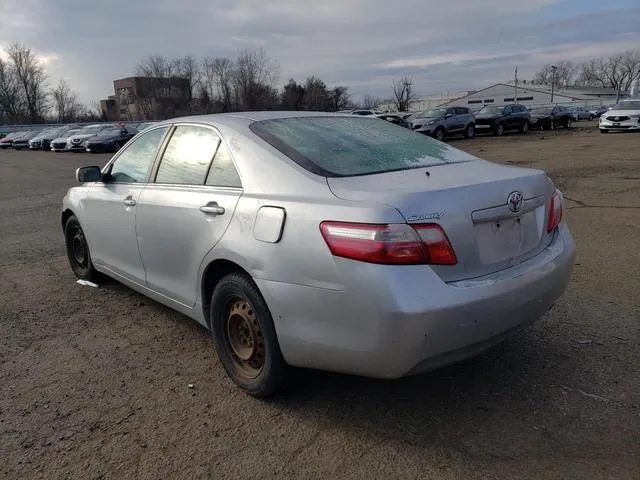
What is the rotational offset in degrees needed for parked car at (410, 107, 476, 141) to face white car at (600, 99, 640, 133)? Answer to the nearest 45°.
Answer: approximately 135° to its left

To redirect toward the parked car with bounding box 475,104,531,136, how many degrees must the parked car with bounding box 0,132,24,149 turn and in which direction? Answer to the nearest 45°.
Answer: approximately 90° to its left

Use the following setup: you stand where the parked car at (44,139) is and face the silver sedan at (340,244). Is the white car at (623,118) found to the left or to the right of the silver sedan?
left

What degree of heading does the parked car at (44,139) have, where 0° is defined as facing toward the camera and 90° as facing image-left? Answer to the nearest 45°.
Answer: approximately 45°

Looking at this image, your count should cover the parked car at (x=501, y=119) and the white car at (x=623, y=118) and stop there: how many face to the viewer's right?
0

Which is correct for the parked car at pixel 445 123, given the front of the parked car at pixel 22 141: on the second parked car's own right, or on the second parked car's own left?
on the second parked car's own left

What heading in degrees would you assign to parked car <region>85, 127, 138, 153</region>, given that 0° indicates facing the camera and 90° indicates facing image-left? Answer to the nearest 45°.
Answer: approximately 45°

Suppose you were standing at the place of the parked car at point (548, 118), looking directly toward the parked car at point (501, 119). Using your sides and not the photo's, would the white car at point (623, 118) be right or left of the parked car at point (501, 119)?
left

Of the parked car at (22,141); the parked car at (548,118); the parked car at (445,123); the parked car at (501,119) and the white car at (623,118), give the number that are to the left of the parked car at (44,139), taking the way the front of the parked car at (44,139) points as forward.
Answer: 4

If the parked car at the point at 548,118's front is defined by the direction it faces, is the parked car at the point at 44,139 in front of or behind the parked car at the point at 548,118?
in front

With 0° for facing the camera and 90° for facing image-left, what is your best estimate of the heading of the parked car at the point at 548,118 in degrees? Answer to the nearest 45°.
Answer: approximately 45°

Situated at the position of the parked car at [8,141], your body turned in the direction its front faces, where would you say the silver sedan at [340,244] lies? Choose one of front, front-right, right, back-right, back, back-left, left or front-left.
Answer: front-left
